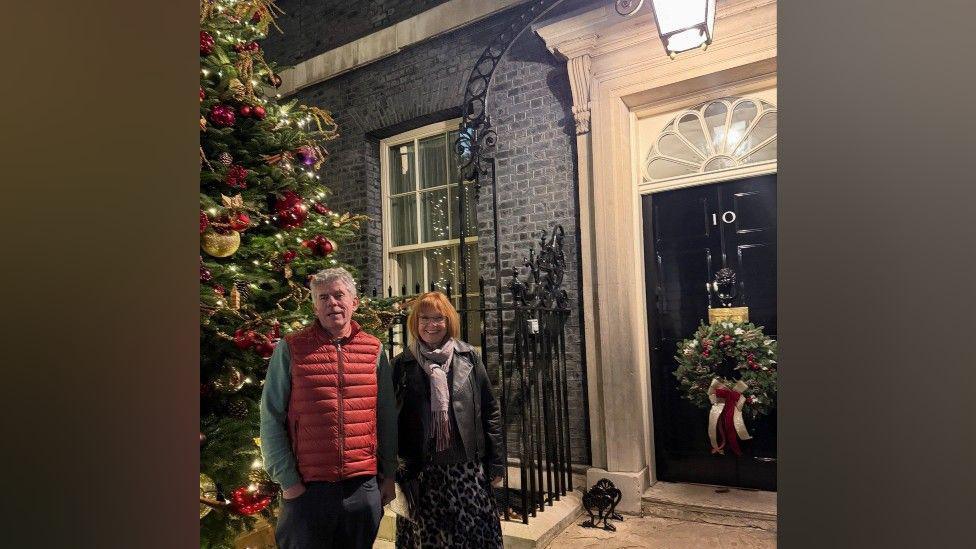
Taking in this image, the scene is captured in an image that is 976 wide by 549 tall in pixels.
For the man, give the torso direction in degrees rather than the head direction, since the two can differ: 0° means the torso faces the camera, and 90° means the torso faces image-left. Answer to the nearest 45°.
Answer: approximately 0°

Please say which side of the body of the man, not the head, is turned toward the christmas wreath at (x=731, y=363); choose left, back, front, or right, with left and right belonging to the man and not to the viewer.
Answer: left

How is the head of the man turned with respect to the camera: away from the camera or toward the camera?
toward the camera

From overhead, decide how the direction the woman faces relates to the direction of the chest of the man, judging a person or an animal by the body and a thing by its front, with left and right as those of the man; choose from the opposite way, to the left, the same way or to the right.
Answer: the same way

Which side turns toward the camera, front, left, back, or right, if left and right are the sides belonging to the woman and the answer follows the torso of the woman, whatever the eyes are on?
front

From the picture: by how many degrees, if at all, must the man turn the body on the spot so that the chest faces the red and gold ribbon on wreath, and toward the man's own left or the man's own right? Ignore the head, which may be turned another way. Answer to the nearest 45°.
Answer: approximately 90° to the man's own left

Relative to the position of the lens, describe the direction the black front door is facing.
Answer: facing the viewer

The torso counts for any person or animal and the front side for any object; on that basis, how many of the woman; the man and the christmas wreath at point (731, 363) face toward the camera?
3

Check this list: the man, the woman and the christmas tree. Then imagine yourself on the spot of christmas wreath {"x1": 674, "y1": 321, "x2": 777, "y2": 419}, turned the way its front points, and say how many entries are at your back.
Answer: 0

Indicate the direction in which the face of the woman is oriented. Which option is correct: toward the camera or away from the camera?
toward the camera

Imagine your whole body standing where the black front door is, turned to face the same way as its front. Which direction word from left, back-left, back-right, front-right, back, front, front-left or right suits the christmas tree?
front-right

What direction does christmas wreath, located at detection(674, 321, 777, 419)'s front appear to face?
toward the camera

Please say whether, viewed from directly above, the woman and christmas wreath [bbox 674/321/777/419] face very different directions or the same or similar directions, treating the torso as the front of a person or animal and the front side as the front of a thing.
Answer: same or similar directions

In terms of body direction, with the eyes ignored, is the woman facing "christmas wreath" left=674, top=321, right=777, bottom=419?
no
